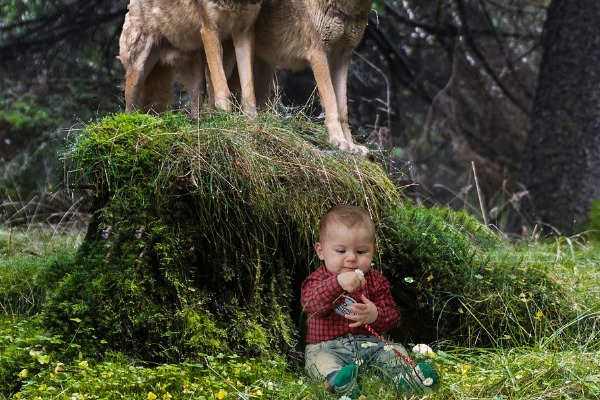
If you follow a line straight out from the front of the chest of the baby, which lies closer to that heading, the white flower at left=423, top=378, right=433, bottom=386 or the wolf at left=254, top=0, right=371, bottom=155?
the white flower

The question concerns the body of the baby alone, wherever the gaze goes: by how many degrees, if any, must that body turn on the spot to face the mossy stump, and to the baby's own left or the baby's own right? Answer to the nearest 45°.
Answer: approximately 135° to the baby's own right

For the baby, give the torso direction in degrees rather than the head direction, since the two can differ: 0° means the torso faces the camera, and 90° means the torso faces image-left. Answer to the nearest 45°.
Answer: approximately 315°

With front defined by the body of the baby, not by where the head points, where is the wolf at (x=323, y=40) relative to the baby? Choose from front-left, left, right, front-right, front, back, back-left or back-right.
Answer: back-left

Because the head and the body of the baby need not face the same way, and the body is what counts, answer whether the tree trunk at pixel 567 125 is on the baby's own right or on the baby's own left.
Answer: on the baby's own left

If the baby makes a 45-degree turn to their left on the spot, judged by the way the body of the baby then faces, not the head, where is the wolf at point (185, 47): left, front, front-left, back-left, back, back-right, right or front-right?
back-left
